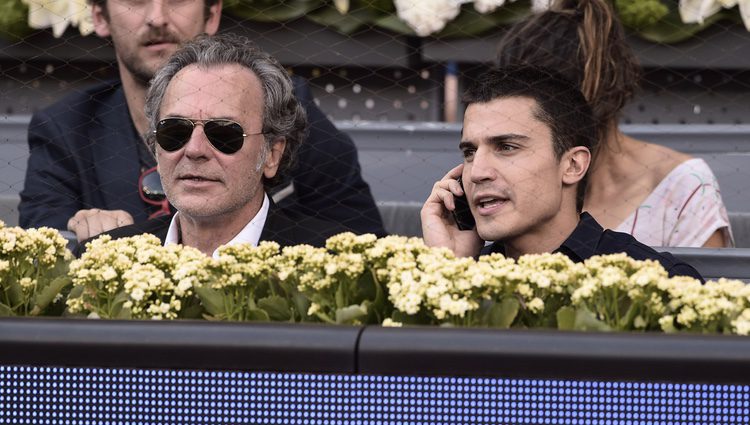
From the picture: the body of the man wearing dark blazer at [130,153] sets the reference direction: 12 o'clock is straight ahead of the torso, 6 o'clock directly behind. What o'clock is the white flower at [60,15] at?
The white flower is roughly at 5 o'clock from the man wearing dark blazer.

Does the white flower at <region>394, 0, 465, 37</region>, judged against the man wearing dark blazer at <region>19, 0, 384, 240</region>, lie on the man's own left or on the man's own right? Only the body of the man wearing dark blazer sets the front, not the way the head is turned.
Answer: on the man's own left

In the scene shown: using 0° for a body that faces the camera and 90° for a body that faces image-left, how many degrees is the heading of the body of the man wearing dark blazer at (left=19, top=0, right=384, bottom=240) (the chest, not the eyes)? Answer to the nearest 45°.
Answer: approximately 0°

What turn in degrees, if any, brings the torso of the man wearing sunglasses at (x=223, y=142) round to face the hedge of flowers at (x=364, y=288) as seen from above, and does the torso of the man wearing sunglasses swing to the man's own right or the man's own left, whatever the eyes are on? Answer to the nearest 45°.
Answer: approximately 45° to the man's own left

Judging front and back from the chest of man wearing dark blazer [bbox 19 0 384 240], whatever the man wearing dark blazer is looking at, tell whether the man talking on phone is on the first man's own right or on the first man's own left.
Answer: on the first man's own left

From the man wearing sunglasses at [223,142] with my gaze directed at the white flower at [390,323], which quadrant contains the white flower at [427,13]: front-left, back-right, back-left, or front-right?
back-left

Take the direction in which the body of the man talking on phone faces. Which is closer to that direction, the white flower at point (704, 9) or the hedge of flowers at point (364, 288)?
the hedge of flowers
